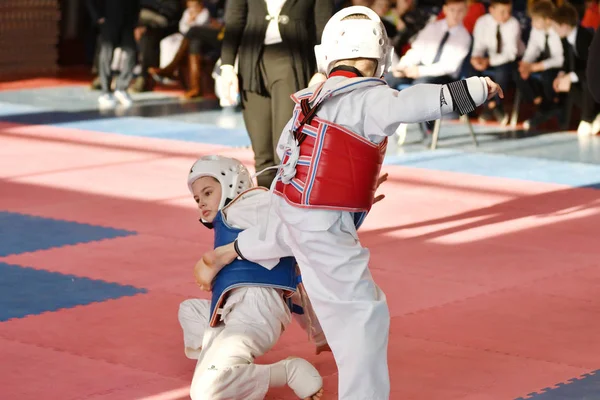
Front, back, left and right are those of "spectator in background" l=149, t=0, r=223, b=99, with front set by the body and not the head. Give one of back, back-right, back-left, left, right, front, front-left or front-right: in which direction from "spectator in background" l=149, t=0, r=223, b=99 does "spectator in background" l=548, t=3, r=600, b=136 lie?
left

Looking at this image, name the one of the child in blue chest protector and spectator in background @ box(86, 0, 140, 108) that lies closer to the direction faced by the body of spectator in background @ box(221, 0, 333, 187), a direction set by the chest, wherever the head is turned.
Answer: the child in blue chest protector

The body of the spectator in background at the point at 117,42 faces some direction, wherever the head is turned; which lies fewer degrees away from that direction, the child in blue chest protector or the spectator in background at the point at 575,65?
the child in blue chest protector

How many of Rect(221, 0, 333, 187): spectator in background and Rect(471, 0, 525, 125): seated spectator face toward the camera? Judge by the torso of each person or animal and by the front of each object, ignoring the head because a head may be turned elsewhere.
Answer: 2
